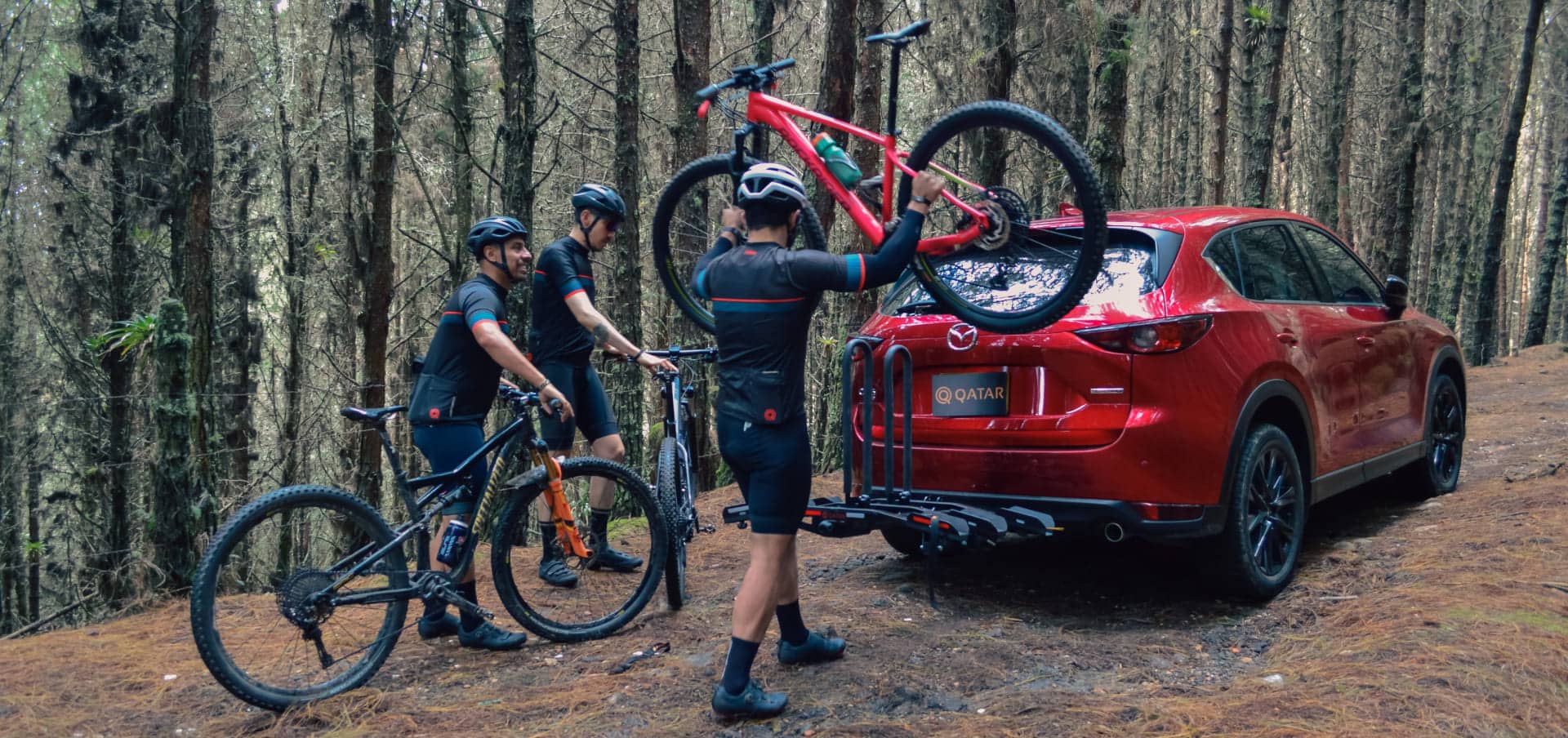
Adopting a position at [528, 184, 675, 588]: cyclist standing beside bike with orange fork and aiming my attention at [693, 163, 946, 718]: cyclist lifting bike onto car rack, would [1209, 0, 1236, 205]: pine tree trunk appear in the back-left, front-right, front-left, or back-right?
back-left

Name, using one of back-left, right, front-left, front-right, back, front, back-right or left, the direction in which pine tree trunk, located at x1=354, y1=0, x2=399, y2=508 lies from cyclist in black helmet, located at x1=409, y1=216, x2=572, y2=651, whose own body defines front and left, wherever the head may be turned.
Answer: left

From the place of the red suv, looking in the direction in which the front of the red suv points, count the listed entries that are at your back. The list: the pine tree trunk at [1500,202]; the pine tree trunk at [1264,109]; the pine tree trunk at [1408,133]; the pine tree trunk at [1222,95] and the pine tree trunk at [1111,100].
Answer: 0

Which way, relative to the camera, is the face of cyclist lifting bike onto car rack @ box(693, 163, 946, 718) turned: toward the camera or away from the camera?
away from the camera

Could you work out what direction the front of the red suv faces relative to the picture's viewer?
facing away from the viewer and to the right of the viewer

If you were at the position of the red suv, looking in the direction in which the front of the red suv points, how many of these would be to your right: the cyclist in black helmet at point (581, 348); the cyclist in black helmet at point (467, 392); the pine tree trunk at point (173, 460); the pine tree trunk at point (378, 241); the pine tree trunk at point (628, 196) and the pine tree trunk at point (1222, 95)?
0

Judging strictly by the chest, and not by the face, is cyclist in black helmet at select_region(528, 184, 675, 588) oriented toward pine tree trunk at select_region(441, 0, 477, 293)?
no

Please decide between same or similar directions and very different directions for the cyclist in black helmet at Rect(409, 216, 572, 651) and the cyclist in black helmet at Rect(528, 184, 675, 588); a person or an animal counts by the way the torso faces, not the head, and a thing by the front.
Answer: same or similar directions

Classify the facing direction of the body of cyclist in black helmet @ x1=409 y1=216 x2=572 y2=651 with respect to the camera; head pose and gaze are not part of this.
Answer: to the viewer's right

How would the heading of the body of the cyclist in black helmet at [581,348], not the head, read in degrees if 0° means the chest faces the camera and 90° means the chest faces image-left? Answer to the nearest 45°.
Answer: approximately 270°

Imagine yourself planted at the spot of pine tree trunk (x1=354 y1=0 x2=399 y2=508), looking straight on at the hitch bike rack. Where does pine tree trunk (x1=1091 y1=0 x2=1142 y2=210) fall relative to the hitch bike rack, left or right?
left

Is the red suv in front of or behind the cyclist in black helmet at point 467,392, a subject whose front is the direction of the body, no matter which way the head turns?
in front
